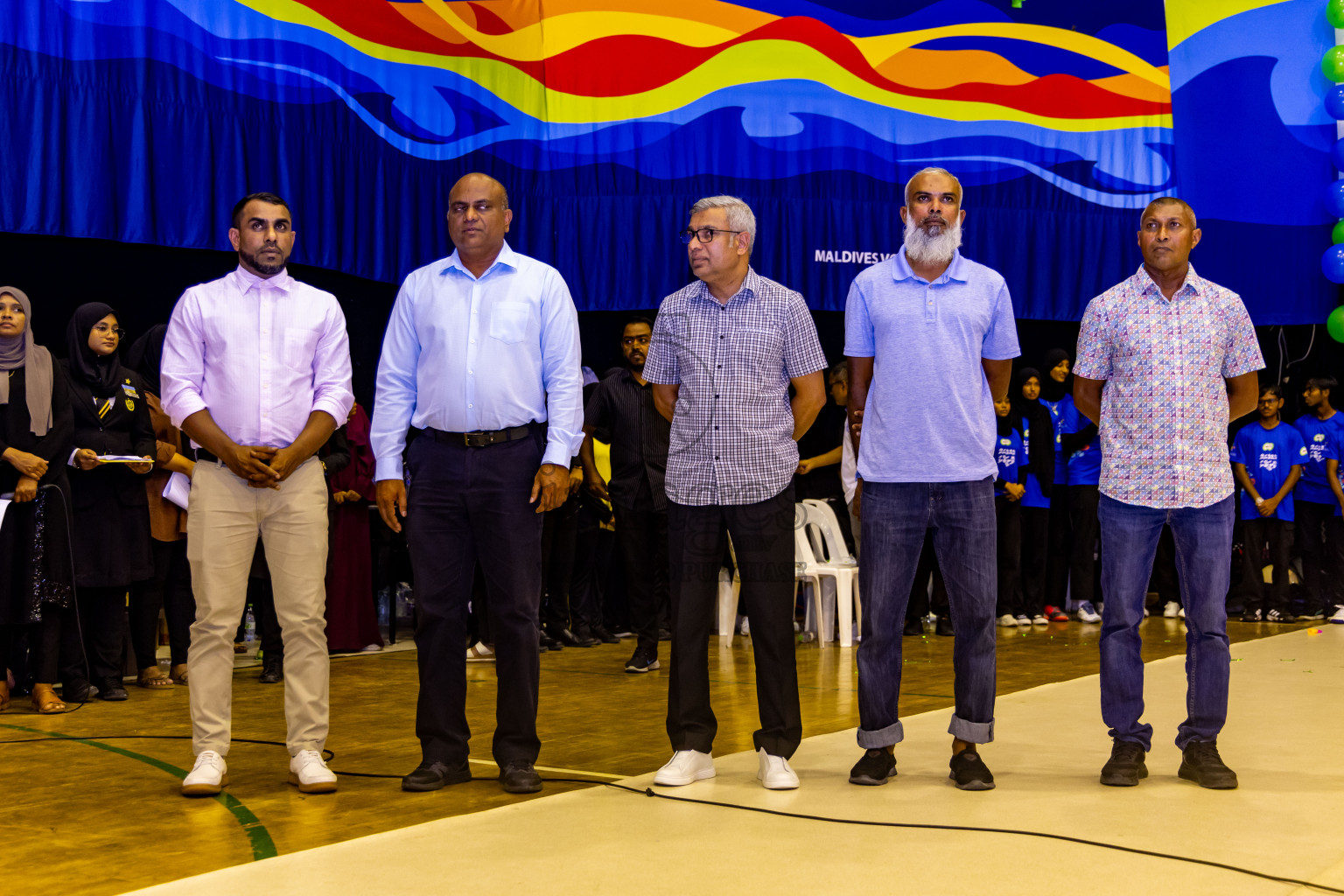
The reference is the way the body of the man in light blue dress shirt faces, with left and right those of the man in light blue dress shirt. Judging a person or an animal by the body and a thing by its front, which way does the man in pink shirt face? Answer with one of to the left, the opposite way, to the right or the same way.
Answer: the same way

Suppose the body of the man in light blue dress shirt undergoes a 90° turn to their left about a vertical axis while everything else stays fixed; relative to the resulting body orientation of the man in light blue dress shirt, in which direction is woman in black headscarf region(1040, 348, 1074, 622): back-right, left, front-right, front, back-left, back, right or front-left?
front-left

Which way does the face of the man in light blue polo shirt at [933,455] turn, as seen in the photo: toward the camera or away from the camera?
toward the camera

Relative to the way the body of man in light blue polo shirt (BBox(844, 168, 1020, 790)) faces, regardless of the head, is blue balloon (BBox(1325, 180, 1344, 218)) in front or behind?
behind

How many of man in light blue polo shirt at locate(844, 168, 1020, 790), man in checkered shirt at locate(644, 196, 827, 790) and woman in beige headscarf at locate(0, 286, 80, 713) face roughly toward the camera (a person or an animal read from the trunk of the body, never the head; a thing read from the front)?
3

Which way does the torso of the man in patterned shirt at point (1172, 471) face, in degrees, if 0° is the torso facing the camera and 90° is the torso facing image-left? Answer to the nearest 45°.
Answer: approximately 0°

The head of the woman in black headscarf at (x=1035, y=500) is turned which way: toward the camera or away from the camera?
toward the camera

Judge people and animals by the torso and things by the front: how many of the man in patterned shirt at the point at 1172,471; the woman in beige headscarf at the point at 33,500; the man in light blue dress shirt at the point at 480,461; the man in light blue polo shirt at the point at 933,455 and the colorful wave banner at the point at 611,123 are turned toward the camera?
5

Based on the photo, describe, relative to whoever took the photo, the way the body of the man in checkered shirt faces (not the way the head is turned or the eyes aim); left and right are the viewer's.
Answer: facing the viewer

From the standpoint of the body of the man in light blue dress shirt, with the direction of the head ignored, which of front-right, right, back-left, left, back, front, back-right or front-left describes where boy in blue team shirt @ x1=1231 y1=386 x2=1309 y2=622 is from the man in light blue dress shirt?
back-left

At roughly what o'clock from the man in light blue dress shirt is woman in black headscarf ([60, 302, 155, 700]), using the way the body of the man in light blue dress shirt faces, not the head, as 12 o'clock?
The woman in black headscarf is roughly at 5 o'clock from the man in light blue dress shirt.

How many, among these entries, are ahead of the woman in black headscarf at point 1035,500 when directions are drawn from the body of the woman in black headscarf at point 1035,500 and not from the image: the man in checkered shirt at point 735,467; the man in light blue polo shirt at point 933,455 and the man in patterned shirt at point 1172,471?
3

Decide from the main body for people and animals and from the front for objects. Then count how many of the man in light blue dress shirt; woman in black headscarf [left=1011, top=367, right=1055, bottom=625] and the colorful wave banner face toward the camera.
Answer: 3

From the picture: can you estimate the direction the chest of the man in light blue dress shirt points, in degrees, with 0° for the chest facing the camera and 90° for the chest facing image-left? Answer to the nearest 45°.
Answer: approximately 0°
